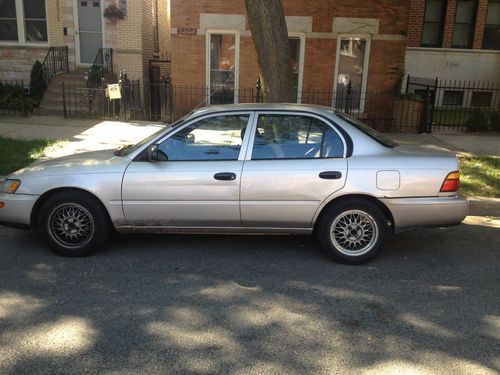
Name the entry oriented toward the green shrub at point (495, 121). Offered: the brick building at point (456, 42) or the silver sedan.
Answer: the brick building

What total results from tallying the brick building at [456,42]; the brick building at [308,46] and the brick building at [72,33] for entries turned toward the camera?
3

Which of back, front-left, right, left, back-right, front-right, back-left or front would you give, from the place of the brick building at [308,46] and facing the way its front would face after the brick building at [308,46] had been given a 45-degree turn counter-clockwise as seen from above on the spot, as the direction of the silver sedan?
front-right

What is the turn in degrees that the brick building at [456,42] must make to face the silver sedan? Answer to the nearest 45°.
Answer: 0° — it already faces it

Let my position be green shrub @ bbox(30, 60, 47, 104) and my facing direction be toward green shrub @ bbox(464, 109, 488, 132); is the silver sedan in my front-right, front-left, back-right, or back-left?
front-right

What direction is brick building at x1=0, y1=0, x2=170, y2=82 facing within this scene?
toward the camera

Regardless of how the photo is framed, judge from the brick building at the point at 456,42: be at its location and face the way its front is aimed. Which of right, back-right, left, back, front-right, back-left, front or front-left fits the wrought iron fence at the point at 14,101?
front-right

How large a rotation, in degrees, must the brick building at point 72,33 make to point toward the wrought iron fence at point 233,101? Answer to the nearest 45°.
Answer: approximately 45° to its left

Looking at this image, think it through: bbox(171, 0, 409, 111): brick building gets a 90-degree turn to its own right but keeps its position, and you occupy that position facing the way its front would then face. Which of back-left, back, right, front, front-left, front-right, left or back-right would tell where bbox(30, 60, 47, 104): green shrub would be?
front

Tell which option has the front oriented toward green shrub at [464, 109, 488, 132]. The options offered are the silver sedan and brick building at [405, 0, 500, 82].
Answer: the brick building

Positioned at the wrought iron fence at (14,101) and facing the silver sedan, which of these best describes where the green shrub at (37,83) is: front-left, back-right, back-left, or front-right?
back-left

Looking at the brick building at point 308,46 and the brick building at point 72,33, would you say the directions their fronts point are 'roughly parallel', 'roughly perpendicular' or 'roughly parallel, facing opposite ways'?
roughly parallel

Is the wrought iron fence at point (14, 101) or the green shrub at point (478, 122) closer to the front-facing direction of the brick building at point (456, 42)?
the green shrub

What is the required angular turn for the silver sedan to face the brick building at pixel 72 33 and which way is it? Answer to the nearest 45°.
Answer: approximately 45° to its right

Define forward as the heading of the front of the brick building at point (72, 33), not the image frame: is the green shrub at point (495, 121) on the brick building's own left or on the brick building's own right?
on the brick building's own left

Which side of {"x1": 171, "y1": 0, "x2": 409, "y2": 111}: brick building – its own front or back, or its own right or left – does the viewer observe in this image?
front

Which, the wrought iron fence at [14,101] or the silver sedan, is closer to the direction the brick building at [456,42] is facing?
the silver sedan

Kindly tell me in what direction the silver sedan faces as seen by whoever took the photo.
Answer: facing to the left of the viewer
